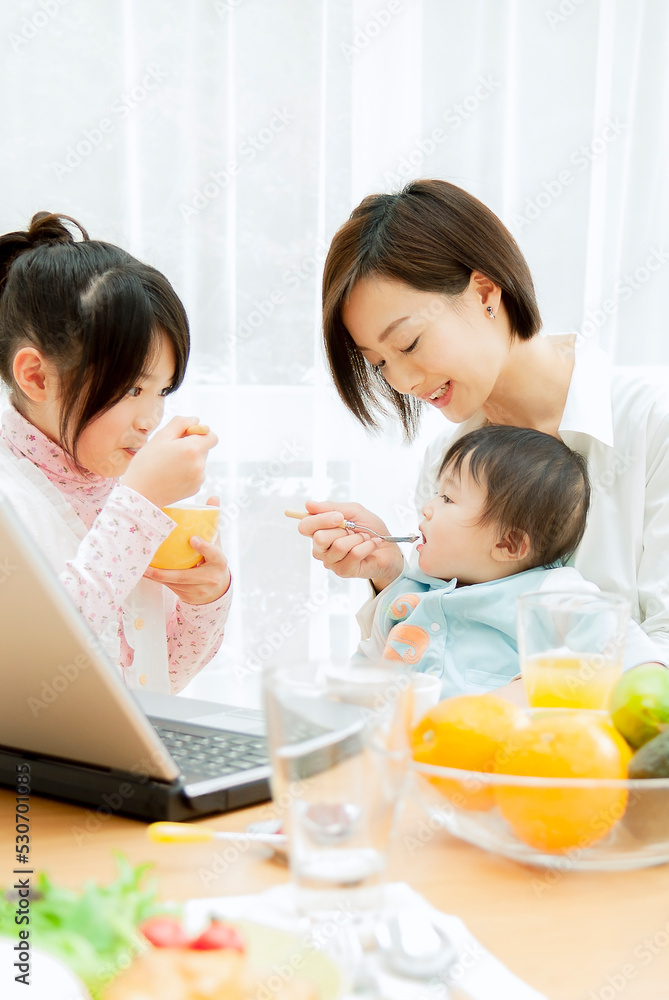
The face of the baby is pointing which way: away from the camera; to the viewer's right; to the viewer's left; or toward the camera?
to the viewer's left

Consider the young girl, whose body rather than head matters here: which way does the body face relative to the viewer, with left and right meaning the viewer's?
facing the viewer and to the right of the viewer

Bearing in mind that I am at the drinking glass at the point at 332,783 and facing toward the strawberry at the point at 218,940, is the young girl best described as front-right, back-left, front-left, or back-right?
back-right

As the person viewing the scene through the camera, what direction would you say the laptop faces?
facing away from the viewer and to the right of the viewer

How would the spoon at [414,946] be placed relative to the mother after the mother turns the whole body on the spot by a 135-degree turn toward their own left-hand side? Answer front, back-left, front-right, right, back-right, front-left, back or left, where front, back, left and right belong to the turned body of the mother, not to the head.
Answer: right

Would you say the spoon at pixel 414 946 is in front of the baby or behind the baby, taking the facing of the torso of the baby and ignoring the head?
in front

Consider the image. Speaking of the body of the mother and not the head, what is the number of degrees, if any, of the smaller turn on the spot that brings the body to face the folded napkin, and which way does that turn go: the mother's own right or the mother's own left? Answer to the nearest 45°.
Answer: approximately 45° to the mother's own left

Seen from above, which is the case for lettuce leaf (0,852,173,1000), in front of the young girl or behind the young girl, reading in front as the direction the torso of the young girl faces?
in front

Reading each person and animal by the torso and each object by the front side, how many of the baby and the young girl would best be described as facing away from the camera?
0

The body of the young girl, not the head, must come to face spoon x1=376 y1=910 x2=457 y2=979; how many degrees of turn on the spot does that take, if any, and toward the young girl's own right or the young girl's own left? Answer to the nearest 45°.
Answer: approximately 45° to the young girl's own right

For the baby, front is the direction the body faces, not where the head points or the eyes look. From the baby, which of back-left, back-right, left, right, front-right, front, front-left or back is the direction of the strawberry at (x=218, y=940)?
front-left

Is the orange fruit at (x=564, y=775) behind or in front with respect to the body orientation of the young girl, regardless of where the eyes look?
in front

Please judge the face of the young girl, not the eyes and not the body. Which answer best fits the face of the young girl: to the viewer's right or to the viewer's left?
to the viewer's right

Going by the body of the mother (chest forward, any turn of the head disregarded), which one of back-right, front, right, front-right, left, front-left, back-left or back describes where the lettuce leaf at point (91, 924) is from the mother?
front-left
